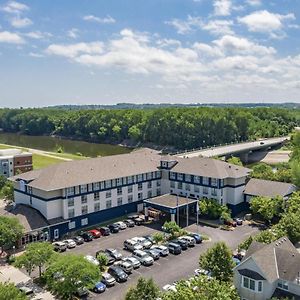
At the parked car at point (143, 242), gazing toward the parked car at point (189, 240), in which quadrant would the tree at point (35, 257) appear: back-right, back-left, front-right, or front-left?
back-right

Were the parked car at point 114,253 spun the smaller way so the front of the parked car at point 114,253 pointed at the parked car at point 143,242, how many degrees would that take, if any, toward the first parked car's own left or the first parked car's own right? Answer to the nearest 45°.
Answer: approximately 90° to the first parked car's own left
